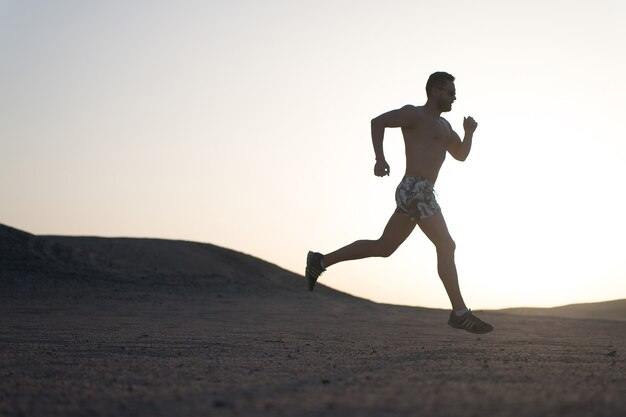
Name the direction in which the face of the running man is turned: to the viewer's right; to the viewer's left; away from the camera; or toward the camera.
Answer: to the viewer's right

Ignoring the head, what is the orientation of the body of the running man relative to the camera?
to the viewer's right
